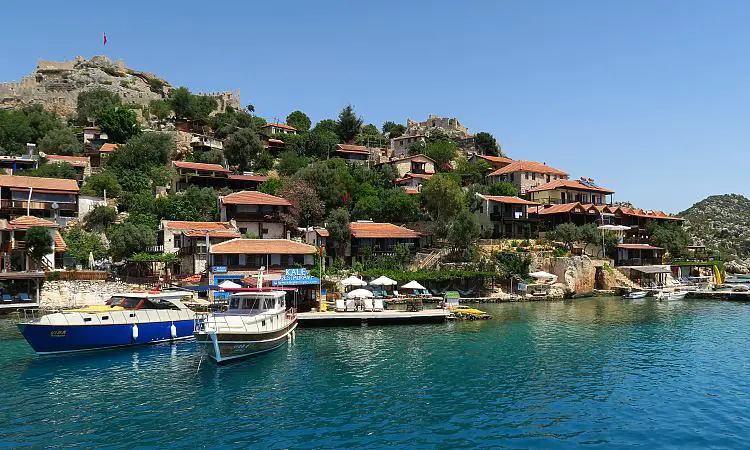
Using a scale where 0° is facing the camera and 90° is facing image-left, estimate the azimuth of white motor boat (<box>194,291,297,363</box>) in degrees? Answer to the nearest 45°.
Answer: approximately 45°

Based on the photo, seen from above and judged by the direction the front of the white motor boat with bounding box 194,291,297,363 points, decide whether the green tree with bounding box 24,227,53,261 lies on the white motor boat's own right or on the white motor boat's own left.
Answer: on the white motor boat's own right

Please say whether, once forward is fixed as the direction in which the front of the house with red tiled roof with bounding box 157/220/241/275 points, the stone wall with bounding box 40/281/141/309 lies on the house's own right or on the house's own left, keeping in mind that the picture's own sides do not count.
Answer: on the house's own right

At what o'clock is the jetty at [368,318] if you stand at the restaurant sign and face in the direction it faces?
The jetty is roughly at 10 o'clock from the restaurant sign.

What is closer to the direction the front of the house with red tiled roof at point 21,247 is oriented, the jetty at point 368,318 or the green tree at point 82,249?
the jetty

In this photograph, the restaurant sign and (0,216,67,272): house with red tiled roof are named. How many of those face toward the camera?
2

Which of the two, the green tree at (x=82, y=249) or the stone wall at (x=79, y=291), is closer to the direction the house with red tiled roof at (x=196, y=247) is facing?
the stone wall

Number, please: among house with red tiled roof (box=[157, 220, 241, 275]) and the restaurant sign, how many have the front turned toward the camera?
2

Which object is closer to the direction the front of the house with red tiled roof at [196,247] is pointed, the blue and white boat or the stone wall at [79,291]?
the blue and white boat

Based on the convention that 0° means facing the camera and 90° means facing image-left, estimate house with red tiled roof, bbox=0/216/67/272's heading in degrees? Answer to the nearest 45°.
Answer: approximately 0°
